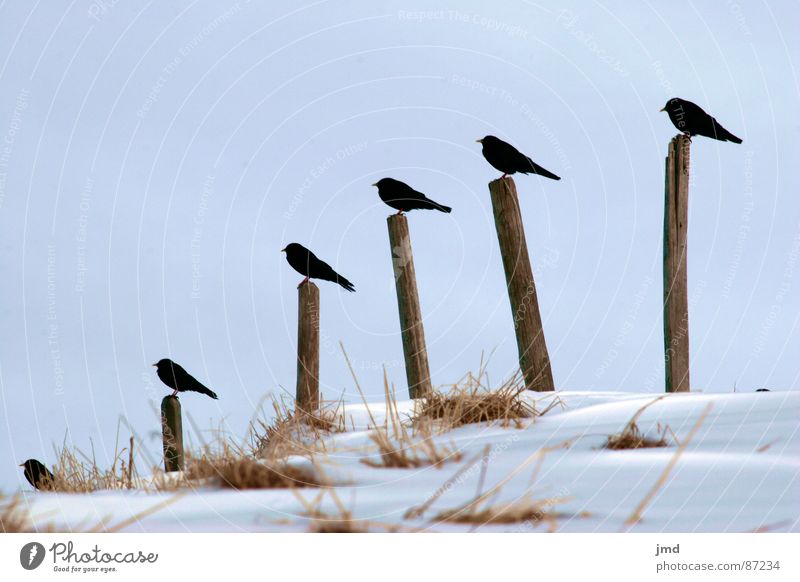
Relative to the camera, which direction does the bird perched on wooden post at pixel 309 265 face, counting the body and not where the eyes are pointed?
to the viewer's left

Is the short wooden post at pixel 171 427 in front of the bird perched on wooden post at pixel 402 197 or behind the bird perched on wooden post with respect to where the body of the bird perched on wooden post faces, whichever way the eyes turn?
in front

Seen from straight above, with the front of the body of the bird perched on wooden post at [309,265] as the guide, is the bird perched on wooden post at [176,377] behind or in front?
in front

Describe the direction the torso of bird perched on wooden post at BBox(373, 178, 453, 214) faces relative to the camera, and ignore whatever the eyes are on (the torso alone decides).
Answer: to the viewer's left

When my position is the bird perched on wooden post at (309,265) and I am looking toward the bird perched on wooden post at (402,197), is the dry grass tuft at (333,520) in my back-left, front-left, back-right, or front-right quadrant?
back-right

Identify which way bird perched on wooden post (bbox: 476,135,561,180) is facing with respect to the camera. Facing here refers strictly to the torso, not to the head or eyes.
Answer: to the viewer's left

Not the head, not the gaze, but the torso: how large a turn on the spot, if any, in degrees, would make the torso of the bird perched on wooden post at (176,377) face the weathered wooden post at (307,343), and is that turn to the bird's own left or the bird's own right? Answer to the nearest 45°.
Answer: approximately 135° to the bird's own left

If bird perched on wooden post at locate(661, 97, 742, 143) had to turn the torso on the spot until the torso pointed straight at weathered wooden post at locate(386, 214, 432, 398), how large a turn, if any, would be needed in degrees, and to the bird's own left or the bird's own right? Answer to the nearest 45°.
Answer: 0° — it already faces it

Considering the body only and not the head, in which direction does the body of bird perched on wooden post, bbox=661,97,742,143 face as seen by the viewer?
to the viewer's left

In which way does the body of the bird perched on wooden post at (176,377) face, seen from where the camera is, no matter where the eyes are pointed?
to the viewer's left

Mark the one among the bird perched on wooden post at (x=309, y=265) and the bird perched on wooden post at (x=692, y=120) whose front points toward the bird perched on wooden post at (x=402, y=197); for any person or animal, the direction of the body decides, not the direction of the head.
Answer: the bird perched on wooden post at (x=692, y=120)
